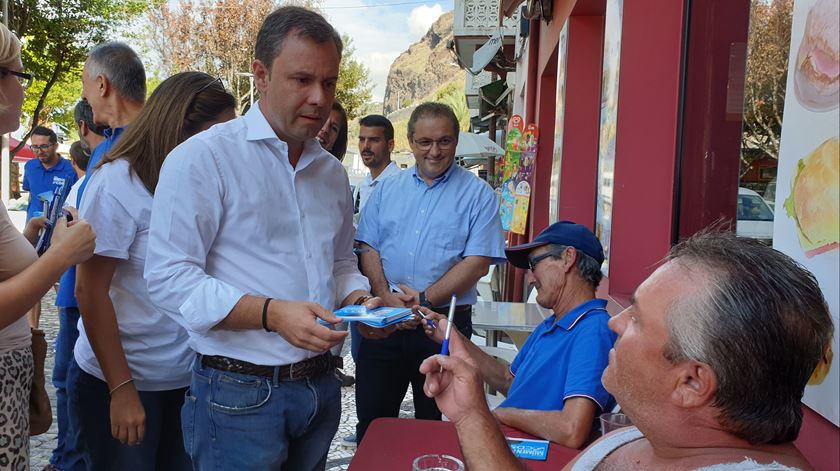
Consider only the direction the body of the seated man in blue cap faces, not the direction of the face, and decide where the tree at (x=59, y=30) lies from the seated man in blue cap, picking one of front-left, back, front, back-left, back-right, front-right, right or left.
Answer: front-right

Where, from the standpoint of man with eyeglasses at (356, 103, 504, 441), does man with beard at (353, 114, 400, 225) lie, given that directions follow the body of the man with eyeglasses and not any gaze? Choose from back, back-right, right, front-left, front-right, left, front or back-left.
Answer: back

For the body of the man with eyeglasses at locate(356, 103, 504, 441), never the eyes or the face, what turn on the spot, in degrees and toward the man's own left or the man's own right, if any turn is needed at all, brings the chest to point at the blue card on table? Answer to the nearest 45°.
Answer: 0° — they already face it

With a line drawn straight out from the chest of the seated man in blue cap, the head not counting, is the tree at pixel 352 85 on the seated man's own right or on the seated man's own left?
on the seated man's own right

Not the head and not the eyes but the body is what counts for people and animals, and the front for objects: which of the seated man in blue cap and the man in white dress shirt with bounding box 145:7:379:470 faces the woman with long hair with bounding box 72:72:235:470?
the seated man in blue cap

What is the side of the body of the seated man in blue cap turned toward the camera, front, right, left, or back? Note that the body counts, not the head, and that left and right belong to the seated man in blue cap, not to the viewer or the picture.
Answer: left

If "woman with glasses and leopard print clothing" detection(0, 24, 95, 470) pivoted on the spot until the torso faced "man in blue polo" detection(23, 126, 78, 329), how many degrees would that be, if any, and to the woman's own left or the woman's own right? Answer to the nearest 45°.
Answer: approximately 90° to the woman's own left

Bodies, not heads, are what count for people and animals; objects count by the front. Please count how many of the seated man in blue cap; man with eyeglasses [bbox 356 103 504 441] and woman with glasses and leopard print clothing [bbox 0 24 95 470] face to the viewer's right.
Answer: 1

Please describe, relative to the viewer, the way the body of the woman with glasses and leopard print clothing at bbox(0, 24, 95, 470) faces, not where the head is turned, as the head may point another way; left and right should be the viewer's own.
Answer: facing to the right of the viewer

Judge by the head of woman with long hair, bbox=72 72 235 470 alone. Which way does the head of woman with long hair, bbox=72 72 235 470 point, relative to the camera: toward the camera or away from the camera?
away from the camera

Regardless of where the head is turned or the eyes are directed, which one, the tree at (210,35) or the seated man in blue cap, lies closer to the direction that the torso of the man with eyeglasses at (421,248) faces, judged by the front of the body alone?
the seated man in blue cap

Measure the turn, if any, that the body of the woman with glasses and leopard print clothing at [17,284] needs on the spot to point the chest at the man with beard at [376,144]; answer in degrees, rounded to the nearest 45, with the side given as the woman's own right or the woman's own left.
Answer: approximately 45° to the woman's own left

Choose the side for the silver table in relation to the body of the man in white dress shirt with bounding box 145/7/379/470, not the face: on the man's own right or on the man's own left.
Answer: on the man's own left
